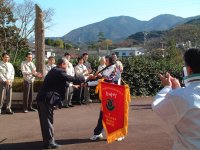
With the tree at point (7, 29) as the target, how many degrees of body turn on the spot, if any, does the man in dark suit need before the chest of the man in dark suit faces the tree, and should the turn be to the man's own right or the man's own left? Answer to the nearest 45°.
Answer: approximately 90° to the man's own left

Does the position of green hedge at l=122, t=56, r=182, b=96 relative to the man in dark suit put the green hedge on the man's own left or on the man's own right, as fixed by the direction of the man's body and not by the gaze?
on the man's own left

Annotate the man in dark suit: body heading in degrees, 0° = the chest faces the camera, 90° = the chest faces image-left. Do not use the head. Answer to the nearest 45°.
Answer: approximately 270°

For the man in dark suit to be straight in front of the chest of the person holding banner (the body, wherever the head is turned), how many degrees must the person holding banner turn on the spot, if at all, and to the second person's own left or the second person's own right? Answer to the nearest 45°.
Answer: approximately 45° to the second person's own left

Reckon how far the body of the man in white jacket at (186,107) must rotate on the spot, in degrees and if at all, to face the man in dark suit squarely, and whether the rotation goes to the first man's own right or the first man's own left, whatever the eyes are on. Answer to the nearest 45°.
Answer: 0° — they already face them

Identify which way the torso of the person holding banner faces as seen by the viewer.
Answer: to the viewer's left

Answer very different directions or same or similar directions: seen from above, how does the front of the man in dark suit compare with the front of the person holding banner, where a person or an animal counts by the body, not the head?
very different directions

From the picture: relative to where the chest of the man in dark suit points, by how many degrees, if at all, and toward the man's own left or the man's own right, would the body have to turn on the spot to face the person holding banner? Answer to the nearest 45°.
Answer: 0° — they already face them

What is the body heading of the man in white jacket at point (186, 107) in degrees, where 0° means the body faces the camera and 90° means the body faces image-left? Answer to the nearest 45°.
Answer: approximately 135°

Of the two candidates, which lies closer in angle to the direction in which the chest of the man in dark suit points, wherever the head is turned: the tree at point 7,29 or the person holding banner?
the person holding banner
